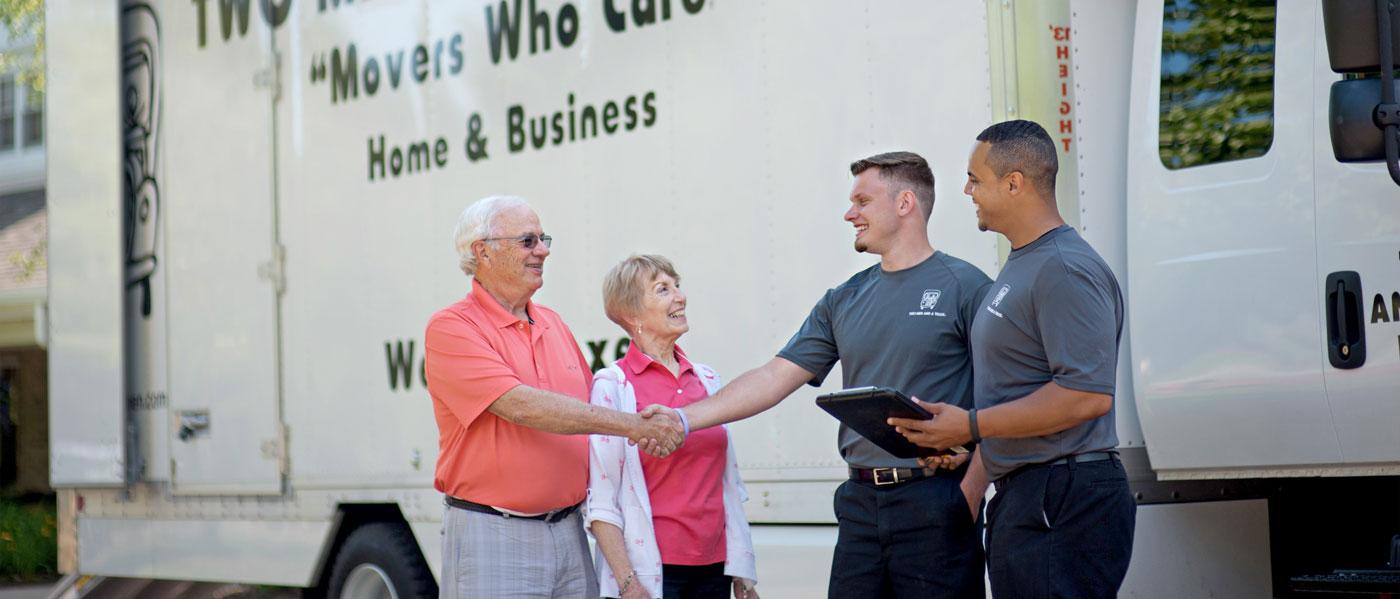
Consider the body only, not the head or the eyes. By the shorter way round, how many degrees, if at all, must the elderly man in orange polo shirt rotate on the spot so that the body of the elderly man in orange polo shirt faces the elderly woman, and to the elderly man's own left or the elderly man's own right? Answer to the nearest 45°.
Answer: approximately 45° to the elderly man's own left

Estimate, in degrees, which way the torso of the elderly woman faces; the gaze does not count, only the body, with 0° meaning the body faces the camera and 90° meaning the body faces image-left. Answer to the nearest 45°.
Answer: approximately 315°

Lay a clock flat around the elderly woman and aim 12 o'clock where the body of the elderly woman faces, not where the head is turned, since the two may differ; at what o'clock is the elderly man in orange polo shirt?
The elderly man in orange polo shirt is roughly at 4 o'clock from the elderly woman.

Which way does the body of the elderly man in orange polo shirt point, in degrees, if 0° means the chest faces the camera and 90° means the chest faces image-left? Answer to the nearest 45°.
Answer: approximately 315°
